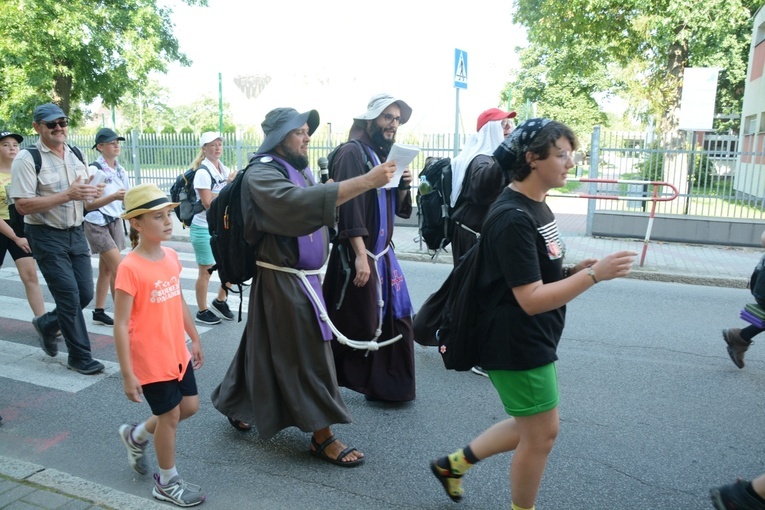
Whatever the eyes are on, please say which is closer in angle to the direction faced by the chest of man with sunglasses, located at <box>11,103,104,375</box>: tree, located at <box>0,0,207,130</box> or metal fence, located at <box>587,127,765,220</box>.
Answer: the metal fence

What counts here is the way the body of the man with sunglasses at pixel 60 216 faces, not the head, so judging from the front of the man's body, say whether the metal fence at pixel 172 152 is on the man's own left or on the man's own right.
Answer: on the man's own left

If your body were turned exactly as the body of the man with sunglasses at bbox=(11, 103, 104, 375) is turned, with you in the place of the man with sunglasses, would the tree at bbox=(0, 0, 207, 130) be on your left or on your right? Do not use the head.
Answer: on your left

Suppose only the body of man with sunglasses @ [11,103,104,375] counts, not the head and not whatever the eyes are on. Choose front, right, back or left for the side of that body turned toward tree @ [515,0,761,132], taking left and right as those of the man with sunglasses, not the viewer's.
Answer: left

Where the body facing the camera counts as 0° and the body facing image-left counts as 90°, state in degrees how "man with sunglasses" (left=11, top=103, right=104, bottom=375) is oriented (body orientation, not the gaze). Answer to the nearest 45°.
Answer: approximately 315°

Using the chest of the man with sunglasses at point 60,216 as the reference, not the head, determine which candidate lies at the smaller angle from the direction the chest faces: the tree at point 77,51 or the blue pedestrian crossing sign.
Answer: the blue pedestrian crossing sign

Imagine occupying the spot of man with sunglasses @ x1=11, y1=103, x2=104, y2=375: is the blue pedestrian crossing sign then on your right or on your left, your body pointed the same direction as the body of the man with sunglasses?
on your left

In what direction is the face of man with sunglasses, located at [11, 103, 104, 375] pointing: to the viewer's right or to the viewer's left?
to the viewer's right

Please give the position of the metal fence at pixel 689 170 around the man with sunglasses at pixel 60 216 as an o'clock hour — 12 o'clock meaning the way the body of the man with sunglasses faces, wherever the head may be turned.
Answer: The metal fence is roughly at 10 o'clock from the man with sunglasses.
